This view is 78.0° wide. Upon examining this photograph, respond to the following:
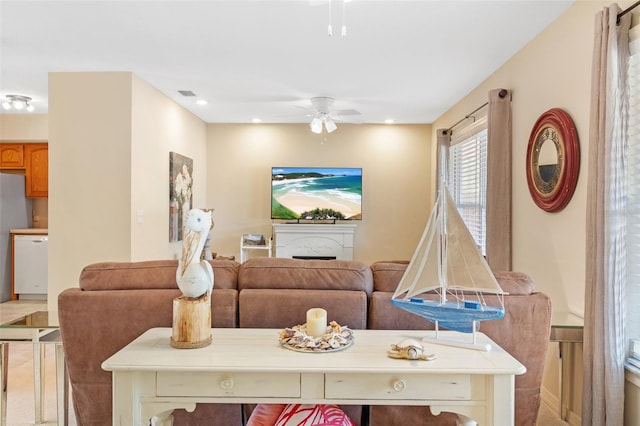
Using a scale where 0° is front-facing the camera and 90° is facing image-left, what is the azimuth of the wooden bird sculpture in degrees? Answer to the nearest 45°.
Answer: approximately 45°

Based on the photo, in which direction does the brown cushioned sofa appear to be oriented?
away from the camera

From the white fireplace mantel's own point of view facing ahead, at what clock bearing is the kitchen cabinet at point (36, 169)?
The kitchen cabinet is roughly at 3 o'clock from the white fireplace mantel.

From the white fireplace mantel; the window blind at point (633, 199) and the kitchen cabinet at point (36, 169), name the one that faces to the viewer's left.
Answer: the window blind

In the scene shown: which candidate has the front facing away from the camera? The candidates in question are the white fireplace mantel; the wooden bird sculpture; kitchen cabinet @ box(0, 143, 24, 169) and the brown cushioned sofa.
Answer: the brown cushioned sofa

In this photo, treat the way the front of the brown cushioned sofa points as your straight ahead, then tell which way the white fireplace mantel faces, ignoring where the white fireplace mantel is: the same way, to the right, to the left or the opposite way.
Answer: the opposite way

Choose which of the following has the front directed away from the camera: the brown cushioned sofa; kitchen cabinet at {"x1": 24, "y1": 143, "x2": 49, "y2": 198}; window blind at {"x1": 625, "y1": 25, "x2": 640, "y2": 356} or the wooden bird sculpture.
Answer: the brown cushioned sofa

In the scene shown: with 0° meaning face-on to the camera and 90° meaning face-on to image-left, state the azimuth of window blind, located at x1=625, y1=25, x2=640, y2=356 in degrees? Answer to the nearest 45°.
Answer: approximately 90°

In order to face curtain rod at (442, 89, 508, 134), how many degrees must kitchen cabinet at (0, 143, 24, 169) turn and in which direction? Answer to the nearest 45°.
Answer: approximately 45° to its left
